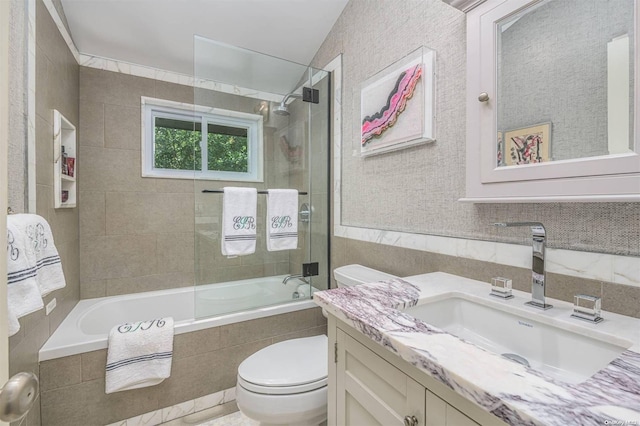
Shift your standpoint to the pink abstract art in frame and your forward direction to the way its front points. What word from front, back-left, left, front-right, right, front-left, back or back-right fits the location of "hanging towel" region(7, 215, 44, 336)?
front

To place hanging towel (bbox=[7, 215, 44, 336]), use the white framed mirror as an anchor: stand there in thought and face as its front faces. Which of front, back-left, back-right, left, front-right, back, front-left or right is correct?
front

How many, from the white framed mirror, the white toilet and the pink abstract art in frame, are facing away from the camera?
0

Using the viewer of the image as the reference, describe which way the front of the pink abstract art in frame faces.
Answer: facing the viewer and to the left of the viewer

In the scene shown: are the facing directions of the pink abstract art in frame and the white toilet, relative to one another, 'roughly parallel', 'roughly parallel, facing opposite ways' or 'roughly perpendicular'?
roughly parallel

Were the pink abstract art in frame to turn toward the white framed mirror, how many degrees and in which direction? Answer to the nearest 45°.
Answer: approximately 90° to its left

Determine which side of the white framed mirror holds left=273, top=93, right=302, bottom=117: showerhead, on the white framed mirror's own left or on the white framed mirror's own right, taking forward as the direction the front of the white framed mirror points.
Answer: on the white framed mirror's own right

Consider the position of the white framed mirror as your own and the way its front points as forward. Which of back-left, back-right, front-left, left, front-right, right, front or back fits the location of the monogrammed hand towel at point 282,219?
front-right

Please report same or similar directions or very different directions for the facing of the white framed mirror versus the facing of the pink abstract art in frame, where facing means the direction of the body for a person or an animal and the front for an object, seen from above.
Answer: same or similar directions

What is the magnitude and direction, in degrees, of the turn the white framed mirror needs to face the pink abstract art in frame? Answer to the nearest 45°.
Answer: approximately 45° to its right

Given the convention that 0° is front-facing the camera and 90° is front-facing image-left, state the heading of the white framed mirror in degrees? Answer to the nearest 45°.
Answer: approximately 45°

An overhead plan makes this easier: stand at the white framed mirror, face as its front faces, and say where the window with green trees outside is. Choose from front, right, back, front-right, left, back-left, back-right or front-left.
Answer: front-right

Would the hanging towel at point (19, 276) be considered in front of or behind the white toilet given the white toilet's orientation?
in front
